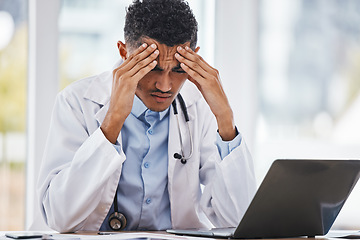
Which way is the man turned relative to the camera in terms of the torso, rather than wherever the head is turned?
toward the camera

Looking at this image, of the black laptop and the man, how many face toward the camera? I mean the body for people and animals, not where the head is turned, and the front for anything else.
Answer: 1

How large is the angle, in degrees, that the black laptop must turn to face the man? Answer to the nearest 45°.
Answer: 0° — it already faces them

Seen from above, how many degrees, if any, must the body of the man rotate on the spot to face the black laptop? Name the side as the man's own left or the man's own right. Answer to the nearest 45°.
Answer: approximately 45° to the man's own left

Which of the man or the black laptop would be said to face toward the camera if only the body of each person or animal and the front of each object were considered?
the man

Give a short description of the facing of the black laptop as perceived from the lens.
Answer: facing away from the viewer and to the left of the viewer

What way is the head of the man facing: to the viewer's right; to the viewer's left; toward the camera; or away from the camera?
toward the camera
